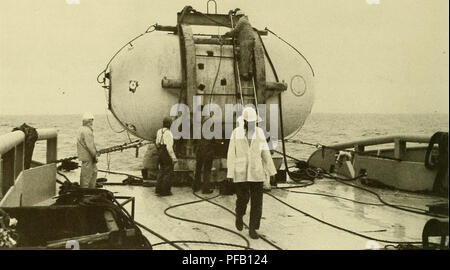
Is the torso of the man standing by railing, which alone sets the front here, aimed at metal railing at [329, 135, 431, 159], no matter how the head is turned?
yes

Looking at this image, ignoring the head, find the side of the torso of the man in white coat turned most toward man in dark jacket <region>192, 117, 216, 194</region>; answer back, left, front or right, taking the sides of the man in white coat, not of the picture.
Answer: back

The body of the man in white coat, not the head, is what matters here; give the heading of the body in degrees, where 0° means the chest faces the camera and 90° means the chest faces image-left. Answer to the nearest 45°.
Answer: approximately 0°

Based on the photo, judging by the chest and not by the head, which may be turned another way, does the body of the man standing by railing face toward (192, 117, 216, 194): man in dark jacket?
yes

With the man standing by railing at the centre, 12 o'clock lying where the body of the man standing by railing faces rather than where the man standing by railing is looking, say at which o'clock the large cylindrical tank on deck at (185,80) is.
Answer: The large cylindrical tank on deck is roughly at 11 o'clock from the man standing by railing.

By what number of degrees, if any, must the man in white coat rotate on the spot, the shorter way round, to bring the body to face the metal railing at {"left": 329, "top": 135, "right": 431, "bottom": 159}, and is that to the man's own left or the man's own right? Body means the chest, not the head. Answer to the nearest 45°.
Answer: approximately 135° to the man's own left

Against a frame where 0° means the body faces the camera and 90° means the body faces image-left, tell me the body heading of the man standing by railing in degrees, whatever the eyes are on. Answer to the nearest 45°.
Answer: approximately 270°

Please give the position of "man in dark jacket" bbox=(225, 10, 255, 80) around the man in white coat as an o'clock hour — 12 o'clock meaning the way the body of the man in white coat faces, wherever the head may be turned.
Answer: The man in dark jacket is roughly at 6 o'clock from the man in white coat.

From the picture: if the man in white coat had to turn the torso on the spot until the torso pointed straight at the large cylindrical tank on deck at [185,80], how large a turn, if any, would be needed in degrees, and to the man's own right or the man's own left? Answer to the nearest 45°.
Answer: approximately 180°
